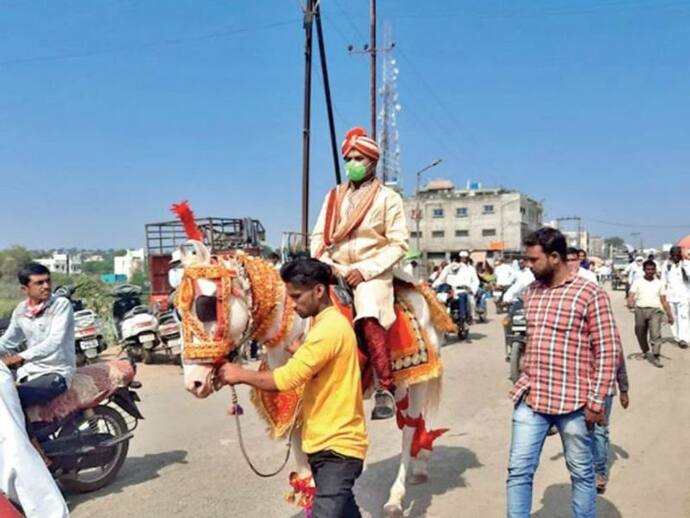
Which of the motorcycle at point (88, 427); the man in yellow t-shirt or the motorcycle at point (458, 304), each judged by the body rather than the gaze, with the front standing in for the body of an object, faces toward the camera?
the motorcycle at point (458, 304)

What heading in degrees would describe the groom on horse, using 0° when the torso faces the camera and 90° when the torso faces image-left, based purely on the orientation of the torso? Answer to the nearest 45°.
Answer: approximately 45°

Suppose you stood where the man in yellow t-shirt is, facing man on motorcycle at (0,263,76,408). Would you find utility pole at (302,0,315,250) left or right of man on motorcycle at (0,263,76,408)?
right

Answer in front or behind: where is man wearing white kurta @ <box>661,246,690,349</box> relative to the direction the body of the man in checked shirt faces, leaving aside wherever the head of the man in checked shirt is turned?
behind

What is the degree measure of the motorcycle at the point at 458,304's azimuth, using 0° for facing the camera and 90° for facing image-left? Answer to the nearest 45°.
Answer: approximately 0°

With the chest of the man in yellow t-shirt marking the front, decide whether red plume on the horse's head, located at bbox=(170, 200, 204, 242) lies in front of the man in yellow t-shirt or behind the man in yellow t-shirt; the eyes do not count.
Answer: in front

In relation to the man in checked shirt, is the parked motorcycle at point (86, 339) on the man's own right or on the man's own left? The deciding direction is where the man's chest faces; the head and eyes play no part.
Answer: on the man's own right

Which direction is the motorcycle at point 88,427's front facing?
to the viewer's left

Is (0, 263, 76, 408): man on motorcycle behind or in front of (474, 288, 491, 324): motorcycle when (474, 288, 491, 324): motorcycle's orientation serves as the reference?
in front

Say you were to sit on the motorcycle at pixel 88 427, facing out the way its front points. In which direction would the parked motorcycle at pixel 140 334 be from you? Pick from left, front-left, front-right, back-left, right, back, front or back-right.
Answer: right

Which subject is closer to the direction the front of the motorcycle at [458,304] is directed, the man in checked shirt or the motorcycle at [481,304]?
the man in checked shirt

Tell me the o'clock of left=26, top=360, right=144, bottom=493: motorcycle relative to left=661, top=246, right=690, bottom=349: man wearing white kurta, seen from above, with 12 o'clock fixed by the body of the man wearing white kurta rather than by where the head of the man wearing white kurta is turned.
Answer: The motorcycle is roughly at 1 o'clock from the man wearing white kurta.

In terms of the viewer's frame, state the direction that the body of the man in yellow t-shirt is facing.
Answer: to the viewer's left

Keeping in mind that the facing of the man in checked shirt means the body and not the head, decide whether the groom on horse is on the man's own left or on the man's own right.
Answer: on the man's own right
